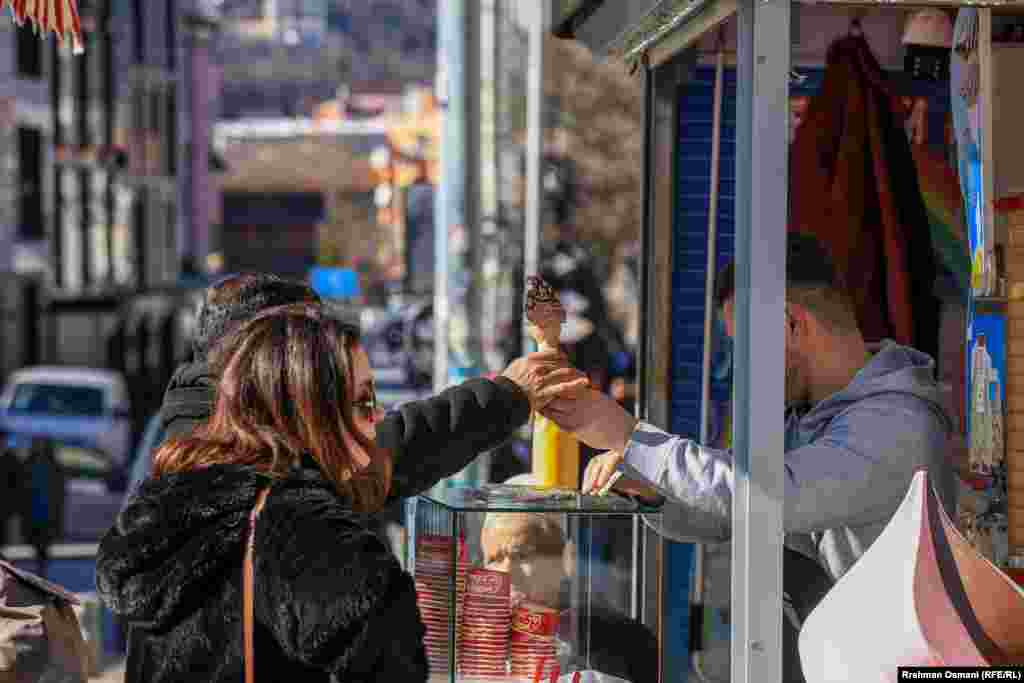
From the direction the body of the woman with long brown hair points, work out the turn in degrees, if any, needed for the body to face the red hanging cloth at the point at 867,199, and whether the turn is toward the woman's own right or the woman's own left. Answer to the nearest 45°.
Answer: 0° — they already face it

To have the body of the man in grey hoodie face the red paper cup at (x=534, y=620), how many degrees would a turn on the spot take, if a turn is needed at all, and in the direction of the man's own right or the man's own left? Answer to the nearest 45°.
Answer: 0° — they already face it

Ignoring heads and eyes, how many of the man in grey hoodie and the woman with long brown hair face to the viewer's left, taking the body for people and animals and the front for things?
1

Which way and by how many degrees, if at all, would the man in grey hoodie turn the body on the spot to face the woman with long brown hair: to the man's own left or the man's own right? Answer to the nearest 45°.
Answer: approximately 45° to the man's own left

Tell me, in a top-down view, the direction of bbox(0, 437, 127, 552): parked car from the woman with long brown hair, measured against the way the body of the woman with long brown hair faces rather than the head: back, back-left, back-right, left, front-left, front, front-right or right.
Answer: front-left

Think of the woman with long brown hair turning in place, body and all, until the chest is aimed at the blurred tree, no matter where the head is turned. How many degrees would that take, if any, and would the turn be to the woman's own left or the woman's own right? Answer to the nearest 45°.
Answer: approximately 45° to the woman's own left

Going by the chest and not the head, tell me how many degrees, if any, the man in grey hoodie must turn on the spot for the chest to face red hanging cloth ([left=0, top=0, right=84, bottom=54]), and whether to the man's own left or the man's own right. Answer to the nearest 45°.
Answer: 0° — they already face it

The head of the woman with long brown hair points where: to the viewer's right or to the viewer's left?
to the viewer's right

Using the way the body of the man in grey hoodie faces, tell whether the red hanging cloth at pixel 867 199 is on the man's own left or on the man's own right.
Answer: on the man's own right

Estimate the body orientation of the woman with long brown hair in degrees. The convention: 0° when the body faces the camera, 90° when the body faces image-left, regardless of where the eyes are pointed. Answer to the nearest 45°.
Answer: approximately 225°

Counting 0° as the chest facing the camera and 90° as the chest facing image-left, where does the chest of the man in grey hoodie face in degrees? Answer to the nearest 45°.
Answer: approximately 90°
